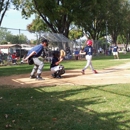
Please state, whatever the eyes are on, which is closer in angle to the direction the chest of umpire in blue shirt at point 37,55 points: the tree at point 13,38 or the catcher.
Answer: the catcher

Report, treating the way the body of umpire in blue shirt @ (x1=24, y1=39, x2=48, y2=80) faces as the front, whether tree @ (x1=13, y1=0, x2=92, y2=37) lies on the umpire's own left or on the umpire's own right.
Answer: on the umpire's own left

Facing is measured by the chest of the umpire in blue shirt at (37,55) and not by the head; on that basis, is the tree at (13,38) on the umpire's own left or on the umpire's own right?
on the umpire's own left

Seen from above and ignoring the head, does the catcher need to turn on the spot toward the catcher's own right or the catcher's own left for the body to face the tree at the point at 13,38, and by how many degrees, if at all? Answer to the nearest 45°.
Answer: approximately 90° to the catcher's own left
